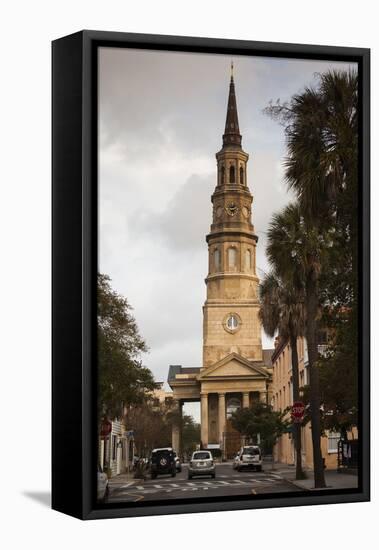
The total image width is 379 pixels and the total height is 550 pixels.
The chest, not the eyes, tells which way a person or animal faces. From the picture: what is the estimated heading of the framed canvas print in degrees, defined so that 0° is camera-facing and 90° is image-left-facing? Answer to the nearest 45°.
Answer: approximately 315°
